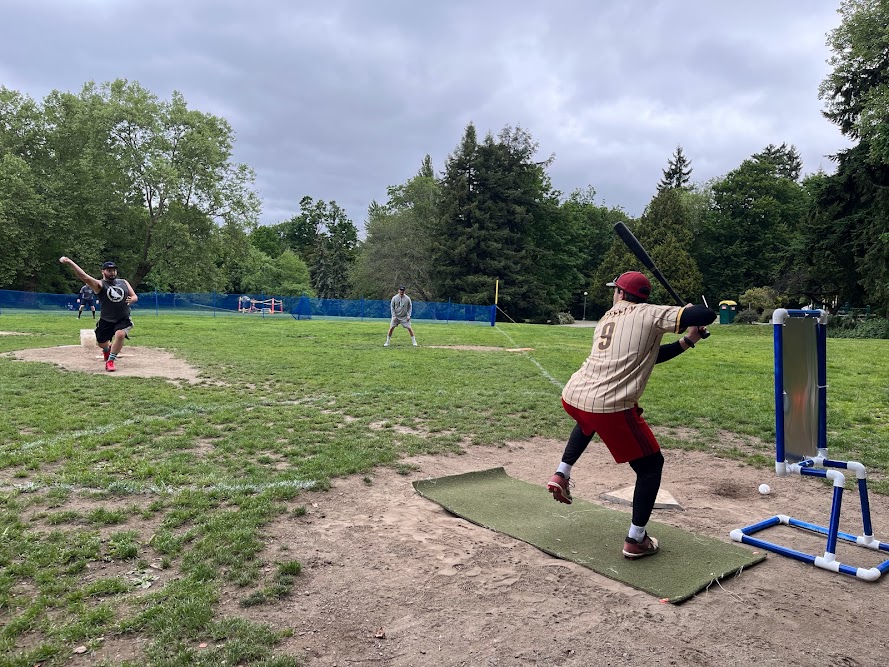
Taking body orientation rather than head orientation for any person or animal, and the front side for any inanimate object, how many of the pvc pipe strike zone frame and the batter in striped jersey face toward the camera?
0

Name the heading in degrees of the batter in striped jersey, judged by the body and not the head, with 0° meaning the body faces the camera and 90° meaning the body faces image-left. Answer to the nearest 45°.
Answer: approximately 225°

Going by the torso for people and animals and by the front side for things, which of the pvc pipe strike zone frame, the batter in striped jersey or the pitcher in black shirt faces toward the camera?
the pitcher in black shirt

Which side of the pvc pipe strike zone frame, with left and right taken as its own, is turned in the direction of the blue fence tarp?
front

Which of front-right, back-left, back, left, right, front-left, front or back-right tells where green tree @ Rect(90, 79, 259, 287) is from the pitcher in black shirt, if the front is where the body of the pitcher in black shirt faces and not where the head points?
back

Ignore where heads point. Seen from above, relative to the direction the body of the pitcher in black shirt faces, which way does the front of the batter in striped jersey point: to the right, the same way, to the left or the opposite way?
to the left

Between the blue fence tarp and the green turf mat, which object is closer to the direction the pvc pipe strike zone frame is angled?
the blue fence tarp

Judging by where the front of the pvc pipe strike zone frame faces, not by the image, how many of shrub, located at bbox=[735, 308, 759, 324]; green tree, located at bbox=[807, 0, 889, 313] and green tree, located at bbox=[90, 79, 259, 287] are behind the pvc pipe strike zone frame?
0

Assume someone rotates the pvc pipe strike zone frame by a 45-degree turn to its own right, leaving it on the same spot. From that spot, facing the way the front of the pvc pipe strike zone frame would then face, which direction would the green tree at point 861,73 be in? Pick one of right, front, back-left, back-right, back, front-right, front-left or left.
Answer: front

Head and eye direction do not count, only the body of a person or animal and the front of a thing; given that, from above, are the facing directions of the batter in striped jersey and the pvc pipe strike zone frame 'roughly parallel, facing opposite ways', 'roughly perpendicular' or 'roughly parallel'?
roughly perpendicular

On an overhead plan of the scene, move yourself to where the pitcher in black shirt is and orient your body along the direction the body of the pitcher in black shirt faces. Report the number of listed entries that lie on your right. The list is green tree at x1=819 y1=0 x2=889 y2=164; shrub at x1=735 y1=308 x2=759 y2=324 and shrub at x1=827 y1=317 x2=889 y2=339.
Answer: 0

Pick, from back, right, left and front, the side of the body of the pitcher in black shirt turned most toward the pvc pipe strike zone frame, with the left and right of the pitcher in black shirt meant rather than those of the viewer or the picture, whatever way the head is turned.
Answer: front

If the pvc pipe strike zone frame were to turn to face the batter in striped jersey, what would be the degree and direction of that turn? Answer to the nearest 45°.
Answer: approximately 90° to its left

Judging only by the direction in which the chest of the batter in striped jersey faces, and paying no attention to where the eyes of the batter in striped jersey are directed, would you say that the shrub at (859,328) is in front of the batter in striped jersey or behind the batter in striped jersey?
in front

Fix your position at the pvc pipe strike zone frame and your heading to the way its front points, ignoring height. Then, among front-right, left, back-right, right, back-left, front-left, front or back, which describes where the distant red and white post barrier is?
front

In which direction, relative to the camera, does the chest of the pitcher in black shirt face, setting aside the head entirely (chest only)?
toward the camera

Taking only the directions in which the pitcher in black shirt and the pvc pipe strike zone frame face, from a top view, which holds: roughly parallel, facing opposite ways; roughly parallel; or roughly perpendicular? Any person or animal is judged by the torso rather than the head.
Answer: roughly parallel, facing opposite ways
